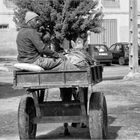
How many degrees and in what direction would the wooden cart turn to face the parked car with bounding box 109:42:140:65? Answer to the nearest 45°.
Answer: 0° — it already faces it

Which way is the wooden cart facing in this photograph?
away from the camera

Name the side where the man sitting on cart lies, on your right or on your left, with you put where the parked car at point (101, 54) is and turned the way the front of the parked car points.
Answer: on your right

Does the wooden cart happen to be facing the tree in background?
yes
